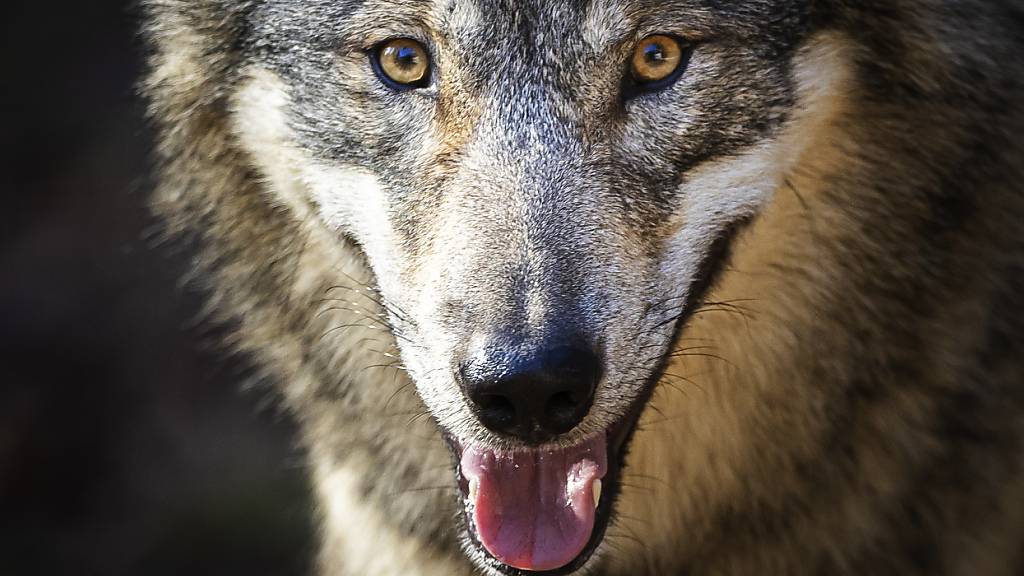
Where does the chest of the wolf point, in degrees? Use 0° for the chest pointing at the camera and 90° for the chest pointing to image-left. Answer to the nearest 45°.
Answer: approximately 0°
